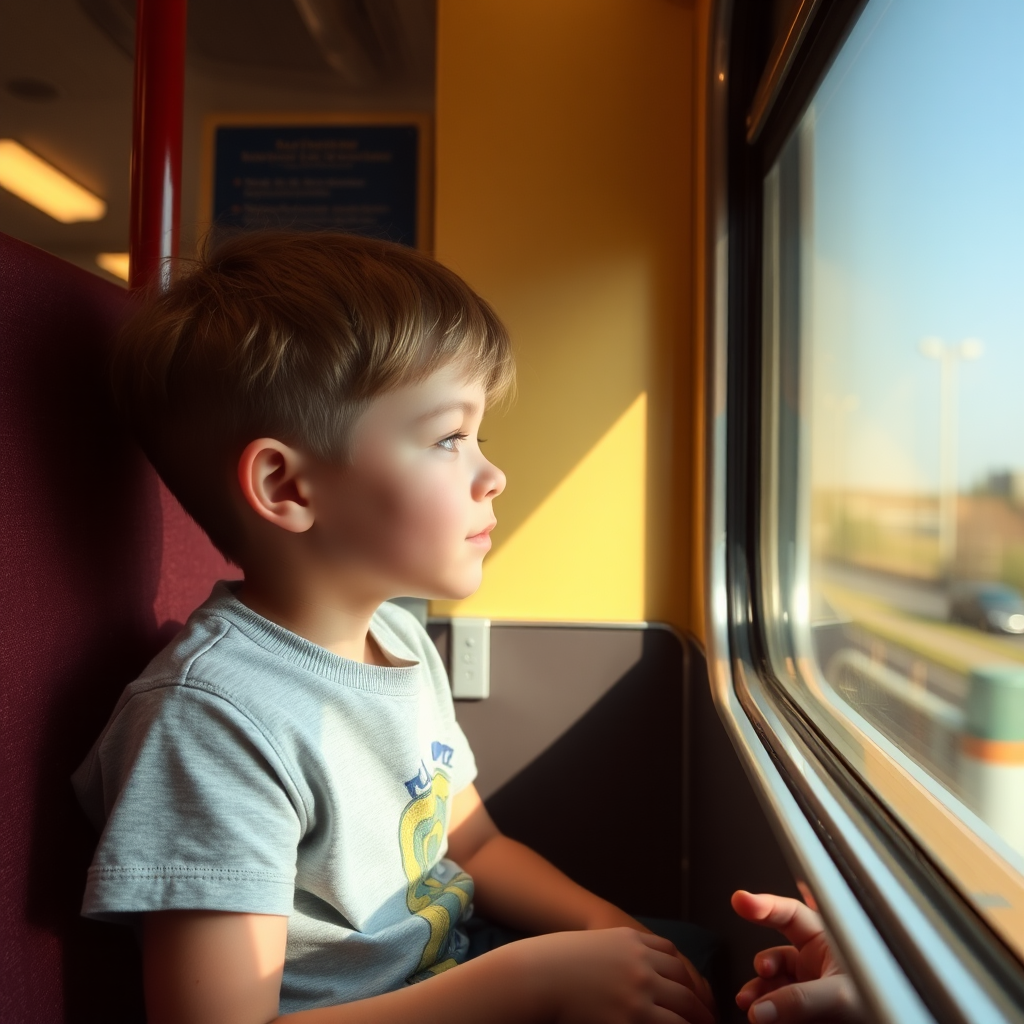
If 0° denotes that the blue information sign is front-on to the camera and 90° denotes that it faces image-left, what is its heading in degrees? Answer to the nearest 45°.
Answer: approximately 0°

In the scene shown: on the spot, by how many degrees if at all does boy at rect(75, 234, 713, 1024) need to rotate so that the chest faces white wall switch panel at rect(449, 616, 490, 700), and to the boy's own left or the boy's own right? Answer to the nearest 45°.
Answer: approximately 90° to the boy's own left

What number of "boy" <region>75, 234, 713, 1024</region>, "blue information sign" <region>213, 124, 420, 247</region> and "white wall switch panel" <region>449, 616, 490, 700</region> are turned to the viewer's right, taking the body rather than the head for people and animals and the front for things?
1

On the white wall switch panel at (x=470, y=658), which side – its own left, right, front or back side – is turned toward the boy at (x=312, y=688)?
front

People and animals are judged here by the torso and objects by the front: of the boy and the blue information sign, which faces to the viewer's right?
the boy

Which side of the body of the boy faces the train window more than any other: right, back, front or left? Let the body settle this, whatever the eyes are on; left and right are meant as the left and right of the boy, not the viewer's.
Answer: front

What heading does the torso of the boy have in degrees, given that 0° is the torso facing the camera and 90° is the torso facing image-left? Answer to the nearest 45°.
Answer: approximately 270°

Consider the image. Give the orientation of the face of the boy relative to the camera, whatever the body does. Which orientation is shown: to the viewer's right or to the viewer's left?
to the viewer's right

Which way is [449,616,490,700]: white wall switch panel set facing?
toward the camera

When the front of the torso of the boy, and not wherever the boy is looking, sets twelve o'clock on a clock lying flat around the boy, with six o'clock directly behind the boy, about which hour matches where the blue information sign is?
The blue information sign is roughly at 9 o'clock from the boy.

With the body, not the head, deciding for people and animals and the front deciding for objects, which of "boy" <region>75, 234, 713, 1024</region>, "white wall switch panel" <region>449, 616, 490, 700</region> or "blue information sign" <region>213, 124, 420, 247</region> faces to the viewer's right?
the boy

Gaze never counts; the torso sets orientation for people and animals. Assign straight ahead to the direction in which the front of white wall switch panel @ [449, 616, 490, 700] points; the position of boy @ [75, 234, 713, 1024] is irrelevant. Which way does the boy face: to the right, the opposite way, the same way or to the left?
to the left

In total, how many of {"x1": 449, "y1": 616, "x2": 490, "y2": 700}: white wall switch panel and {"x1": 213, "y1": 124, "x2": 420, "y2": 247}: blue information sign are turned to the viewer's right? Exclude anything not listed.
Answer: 0

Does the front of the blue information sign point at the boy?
yes
